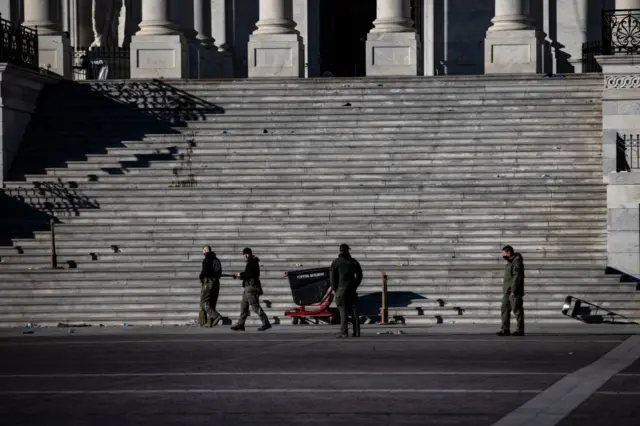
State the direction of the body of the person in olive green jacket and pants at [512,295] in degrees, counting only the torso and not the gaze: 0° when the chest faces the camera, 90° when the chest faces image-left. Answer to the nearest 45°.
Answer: approximately 90°

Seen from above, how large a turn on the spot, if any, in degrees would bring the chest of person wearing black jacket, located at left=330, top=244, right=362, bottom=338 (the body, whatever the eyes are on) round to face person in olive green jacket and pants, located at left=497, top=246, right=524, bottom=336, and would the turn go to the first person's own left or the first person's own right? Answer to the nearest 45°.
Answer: approximately 90° to the first person's own right

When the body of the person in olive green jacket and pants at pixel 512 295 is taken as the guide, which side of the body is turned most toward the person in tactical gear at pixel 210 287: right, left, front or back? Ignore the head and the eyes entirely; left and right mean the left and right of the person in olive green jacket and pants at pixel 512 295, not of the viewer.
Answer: front

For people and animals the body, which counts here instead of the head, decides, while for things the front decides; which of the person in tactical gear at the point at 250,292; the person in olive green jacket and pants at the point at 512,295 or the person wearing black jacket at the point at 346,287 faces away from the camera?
the person wearing black jacket

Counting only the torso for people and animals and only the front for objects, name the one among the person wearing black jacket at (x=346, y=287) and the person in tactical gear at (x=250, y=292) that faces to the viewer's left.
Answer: the person in tactical gear

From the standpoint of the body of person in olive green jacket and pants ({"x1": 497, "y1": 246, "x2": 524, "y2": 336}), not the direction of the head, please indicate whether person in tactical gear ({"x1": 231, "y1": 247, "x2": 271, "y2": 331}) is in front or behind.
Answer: in front

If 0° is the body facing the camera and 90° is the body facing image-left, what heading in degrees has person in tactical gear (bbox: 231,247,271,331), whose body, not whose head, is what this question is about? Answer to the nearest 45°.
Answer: approximately 90°
